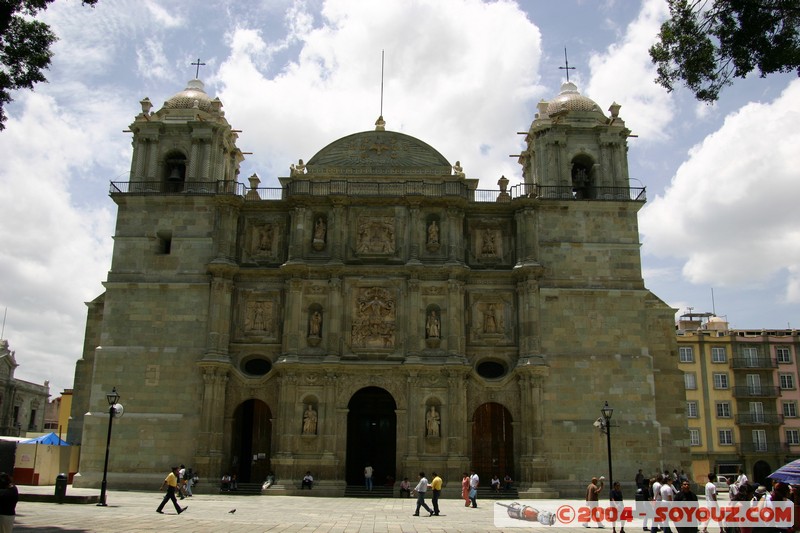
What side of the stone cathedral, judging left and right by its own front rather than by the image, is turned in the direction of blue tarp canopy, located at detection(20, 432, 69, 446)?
right

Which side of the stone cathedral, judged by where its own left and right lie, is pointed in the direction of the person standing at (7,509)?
front

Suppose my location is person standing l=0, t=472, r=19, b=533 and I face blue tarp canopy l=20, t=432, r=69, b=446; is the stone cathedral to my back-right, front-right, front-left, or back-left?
front-right

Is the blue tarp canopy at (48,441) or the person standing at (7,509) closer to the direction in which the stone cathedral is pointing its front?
the person standing

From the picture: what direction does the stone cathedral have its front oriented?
toward the camera

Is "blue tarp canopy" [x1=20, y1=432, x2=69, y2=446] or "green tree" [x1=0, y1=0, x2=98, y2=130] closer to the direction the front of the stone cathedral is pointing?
the green tree

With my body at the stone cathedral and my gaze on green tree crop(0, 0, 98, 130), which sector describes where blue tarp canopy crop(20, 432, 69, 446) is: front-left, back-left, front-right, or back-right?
front-right

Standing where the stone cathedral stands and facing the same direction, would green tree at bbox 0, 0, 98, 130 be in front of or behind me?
in front
